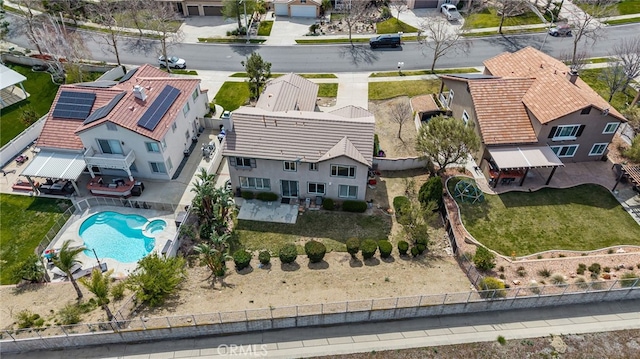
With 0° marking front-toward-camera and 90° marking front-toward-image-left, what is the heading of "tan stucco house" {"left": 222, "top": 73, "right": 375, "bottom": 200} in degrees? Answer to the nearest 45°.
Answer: approximately 180°

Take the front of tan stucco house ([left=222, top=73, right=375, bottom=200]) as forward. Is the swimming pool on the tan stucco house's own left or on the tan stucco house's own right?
on the tan stucco house's own left

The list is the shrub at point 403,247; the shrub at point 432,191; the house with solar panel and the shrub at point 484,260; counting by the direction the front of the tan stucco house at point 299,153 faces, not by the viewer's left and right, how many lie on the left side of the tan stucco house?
1

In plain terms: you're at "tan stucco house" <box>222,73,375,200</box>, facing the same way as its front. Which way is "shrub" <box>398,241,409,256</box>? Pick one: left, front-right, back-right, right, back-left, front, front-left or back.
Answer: back-right

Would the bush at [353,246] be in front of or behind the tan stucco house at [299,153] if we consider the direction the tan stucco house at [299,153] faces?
behind

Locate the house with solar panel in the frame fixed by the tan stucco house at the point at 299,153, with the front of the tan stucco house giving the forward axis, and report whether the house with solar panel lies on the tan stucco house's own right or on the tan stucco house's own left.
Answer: on the tan stucco house's own left

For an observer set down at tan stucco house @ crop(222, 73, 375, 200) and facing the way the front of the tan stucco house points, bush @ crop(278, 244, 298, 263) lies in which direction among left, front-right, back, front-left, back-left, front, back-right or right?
back

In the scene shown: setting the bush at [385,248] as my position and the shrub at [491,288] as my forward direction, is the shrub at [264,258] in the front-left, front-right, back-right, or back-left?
back-right

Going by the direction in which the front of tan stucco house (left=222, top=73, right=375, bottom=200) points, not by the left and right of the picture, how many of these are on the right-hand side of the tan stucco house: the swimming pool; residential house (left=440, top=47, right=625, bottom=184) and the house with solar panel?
1

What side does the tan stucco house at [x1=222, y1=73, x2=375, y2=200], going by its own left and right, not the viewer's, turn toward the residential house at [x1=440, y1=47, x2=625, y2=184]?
right

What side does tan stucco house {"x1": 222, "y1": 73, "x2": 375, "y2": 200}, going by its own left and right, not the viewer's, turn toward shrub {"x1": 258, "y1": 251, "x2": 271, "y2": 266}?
back

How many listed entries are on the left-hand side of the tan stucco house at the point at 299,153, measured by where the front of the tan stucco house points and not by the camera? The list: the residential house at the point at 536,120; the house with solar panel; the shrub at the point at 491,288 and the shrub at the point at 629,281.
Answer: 1

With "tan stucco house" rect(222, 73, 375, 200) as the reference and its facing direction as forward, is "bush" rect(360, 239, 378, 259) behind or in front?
behind

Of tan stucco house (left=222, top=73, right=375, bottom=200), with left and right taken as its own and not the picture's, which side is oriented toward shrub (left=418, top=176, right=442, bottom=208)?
right

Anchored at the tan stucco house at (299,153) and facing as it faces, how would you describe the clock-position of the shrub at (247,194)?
The shrub is roughly at 7 o'clock from the tan stucco house.
